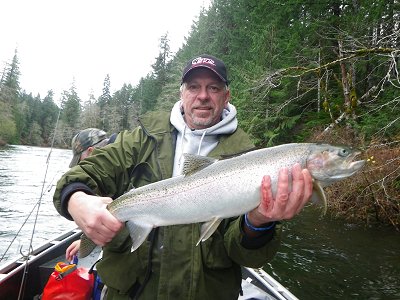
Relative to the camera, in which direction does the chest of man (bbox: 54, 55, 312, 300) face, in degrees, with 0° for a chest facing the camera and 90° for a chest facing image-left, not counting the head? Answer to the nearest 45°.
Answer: approximately 0°

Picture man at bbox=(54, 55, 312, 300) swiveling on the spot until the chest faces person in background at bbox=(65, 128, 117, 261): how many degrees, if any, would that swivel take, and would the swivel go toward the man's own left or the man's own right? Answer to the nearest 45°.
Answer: approximately 135° to the man's own right
